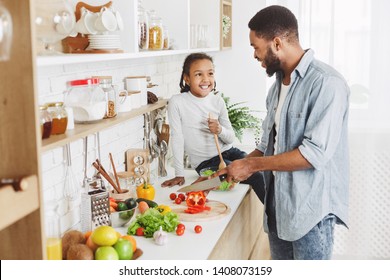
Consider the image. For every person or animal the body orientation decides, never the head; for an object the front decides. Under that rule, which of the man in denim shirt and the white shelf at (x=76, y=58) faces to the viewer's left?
the man in denim shirt

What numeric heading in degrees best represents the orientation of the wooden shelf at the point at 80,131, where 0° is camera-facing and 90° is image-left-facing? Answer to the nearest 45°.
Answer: approximately 315°

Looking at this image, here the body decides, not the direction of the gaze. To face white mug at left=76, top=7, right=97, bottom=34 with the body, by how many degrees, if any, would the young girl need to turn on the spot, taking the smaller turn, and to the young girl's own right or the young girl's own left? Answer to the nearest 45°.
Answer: approximately 45° to the young girl's own right

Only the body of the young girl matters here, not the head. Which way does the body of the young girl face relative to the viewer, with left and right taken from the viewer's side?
facing the viewer and to the right of the viewer

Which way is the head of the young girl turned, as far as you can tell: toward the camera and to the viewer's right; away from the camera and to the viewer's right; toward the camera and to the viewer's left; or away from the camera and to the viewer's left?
toward the camera and to the viewer's right

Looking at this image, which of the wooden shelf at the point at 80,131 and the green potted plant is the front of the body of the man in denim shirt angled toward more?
the wooden shelf

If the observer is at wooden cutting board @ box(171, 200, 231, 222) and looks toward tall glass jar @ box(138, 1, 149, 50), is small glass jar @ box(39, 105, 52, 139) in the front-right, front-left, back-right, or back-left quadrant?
front-left

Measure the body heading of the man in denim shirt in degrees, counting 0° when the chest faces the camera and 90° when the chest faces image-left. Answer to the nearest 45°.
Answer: approximately 90°

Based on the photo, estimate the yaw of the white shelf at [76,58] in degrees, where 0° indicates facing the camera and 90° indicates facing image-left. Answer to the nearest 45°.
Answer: approximately 315°

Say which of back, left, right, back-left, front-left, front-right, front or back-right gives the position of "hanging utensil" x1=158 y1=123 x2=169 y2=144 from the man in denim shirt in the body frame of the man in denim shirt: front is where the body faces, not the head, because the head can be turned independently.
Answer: front-right

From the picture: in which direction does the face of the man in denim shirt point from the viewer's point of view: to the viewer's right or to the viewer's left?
to the viewer's left
